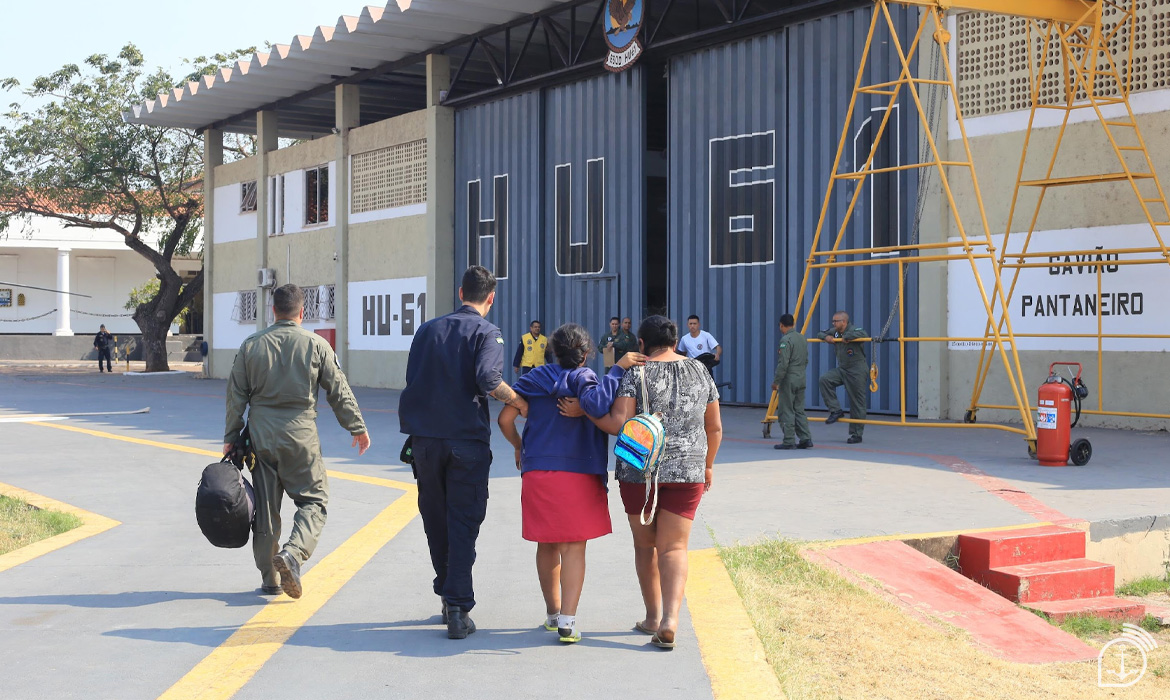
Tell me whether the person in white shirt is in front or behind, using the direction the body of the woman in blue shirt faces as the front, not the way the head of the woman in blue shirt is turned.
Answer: in front

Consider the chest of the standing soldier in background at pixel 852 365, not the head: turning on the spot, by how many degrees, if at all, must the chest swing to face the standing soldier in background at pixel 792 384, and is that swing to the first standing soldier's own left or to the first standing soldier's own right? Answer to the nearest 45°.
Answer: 0° — they already face them

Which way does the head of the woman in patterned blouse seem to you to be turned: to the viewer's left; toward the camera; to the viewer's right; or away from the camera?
away from the camera

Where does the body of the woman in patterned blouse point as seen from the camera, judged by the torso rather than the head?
away from the camera

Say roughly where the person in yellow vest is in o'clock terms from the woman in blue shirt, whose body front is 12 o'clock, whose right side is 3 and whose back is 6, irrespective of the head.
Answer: The person in yellow vest is roughly at 12 o'clock from the woman in blue shirt.

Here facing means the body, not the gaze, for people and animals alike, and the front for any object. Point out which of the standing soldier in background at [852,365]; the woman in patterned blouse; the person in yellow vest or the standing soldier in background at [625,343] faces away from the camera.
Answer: the woman in patterned blouse

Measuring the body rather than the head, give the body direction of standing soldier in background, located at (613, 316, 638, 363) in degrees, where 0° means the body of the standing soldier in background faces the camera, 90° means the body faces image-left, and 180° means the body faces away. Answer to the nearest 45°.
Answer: approximately 0°

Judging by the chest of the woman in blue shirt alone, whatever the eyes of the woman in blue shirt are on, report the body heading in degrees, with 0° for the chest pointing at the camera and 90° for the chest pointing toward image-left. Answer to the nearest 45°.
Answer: approximately 180°

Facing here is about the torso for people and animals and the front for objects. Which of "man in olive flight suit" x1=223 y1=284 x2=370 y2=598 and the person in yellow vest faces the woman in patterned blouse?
the person in yellow vest

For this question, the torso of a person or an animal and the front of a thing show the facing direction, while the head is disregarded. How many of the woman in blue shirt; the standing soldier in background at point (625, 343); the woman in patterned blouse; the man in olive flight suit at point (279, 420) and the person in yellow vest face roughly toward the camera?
2

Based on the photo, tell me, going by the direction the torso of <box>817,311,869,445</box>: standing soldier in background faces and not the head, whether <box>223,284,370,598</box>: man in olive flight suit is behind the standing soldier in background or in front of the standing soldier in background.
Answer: in front

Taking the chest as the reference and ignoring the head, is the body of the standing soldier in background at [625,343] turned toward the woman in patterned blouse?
yes

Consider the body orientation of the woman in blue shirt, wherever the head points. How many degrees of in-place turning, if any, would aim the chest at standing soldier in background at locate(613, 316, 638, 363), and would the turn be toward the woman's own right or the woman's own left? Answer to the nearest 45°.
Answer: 0° — they already face them

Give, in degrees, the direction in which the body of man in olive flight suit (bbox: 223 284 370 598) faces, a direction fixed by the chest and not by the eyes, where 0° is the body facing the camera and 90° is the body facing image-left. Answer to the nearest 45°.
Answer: approximately 180°
